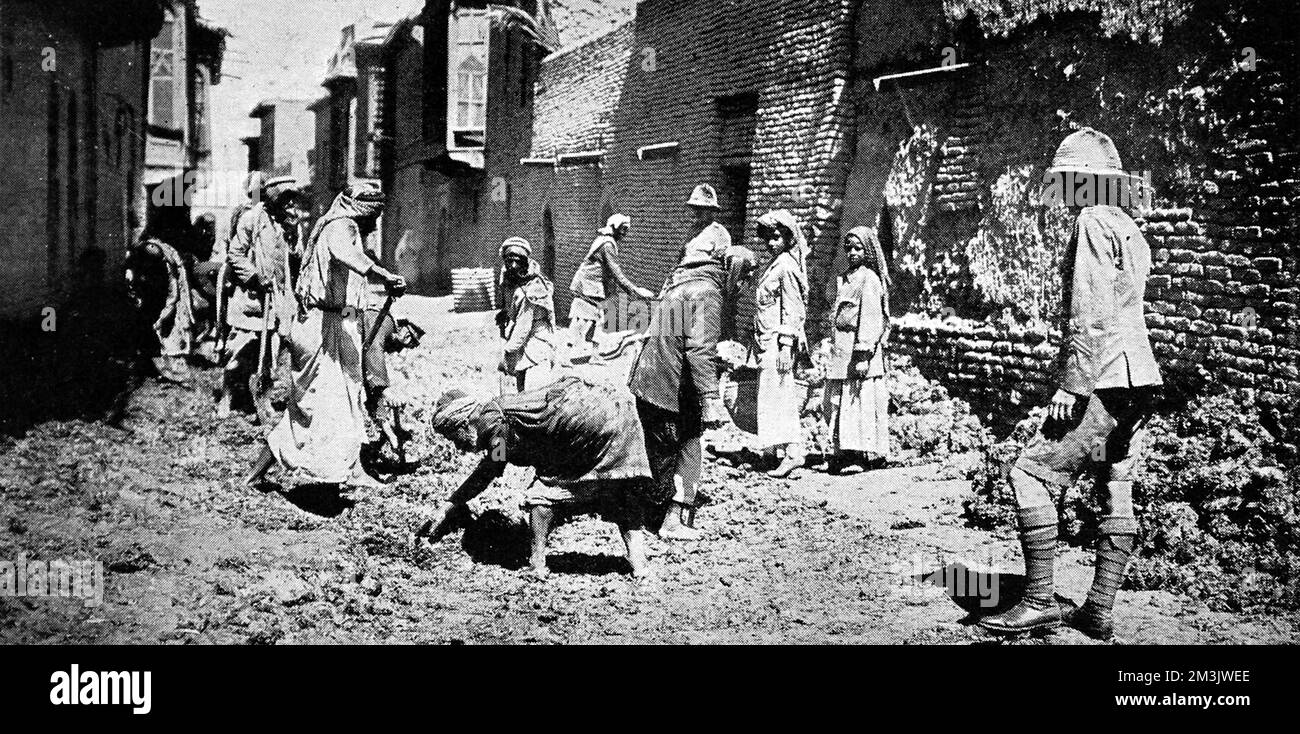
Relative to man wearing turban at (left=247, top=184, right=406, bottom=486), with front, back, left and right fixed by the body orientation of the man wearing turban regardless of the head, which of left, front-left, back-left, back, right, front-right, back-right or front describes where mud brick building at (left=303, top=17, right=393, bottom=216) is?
left

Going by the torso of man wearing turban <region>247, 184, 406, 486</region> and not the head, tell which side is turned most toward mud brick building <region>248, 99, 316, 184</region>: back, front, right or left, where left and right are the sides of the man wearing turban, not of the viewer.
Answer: left

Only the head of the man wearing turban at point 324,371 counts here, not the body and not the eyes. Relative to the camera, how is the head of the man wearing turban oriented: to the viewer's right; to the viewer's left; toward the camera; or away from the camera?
to the viewer's right

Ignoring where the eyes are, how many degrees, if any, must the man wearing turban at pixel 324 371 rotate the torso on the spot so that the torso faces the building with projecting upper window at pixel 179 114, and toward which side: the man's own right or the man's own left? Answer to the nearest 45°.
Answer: approximately 90° to the man's own left

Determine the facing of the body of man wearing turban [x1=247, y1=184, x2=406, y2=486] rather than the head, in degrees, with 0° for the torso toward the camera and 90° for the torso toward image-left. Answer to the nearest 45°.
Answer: approximately 270°

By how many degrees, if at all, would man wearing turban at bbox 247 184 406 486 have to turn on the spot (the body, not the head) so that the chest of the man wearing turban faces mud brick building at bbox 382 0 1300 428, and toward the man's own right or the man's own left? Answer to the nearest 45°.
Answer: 0° — they already face it

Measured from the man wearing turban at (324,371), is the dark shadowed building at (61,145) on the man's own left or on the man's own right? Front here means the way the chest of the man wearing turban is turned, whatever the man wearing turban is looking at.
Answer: on the man's own left

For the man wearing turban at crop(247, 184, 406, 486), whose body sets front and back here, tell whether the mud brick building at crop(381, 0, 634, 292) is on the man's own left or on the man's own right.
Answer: on the man's own left
